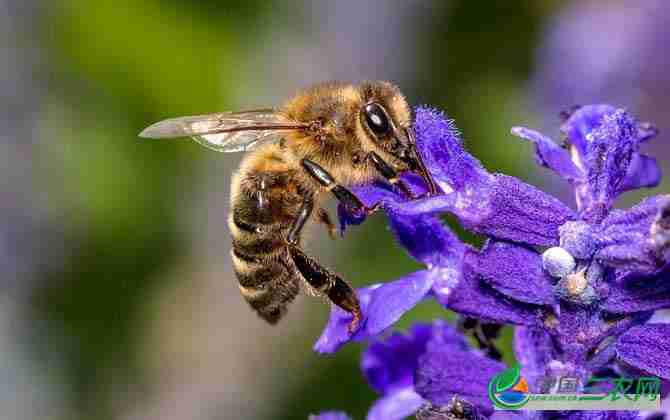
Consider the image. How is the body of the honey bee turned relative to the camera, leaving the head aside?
to the viewer's right

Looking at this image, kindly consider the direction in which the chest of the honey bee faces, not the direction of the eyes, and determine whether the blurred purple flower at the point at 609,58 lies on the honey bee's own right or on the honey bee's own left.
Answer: on the honey bee's own left
